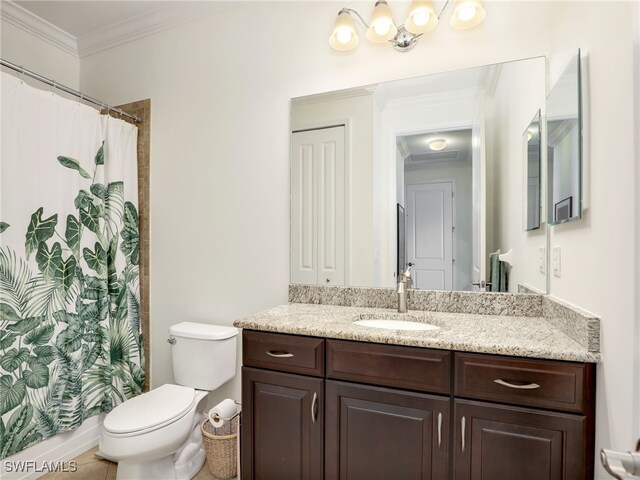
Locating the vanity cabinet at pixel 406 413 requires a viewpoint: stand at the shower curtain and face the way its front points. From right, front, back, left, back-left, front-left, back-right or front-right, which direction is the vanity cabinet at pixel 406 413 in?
front

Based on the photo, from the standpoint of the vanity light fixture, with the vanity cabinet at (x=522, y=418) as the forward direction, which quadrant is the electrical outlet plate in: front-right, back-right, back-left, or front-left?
front-left

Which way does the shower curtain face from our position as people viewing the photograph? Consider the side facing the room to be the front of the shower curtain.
facing the viewer and to the right of the viewer

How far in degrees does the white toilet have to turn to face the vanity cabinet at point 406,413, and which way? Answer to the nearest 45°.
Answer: approximately 90° to its left

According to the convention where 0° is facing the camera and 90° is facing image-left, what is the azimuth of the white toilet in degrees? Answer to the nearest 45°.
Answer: approximately 45°

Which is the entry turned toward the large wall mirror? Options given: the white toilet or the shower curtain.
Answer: the shower curtain

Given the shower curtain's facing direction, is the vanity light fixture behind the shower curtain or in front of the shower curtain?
in front

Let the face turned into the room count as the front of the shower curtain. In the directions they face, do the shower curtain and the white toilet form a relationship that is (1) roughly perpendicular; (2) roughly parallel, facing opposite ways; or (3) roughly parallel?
roughly perpendicular

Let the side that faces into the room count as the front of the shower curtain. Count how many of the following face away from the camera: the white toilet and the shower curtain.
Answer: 0

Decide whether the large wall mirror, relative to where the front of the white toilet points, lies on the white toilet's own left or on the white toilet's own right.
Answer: on the white toilet's own left

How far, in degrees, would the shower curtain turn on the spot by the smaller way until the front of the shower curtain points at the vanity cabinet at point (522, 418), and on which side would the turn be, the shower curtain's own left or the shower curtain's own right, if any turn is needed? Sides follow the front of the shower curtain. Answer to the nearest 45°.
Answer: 0° — it already faces it

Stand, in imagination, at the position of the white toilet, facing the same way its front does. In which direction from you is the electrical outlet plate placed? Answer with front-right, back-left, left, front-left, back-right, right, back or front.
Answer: left

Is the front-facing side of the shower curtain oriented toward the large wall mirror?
yes
